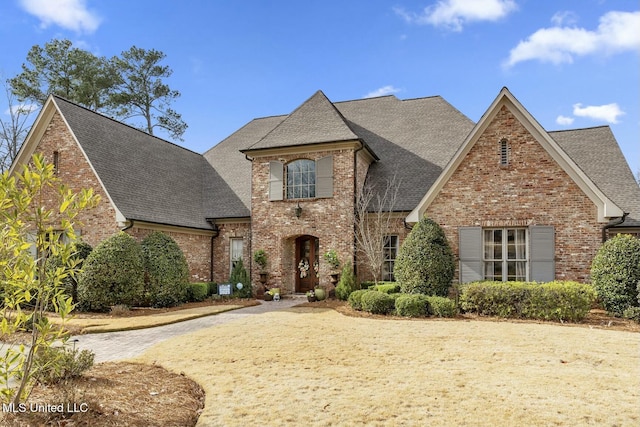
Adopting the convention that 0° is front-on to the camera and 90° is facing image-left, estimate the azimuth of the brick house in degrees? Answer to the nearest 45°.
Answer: approximately 0°

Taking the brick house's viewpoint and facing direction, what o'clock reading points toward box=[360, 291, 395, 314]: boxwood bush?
The boxwood bush is roughly at 12 o'clock from the brick house.

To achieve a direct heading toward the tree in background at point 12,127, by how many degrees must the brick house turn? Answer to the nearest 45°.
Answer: approximately 135° to its right

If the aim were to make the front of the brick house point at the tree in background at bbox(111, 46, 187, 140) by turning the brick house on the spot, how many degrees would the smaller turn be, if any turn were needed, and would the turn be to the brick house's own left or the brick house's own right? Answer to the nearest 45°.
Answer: approximately 135° to the brick house's own right

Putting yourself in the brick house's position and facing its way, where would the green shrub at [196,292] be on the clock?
The green shrub is roughly at 3 o'clock from the brick house.
